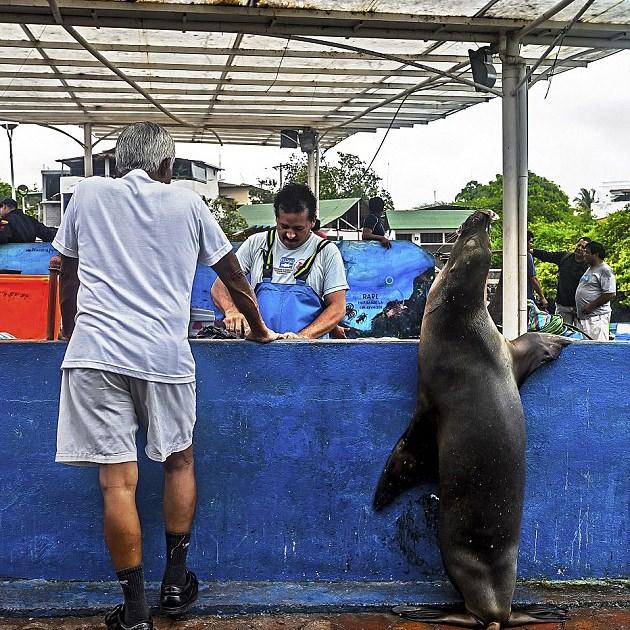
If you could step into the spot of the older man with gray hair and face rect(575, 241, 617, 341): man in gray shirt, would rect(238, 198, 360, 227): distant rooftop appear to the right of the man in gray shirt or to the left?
left

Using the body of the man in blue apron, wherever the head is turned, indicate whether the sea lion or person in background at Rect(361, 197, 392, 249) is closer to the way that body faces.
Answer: the sea lion

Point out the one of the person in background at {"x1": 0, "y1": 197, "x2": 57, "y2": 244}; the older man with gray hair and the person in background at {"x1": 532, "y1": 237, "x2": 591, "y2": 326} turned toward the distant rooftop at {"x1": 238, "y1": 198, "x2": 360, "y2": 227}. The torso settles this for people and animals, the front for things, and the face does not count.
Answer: the older man with gray hair

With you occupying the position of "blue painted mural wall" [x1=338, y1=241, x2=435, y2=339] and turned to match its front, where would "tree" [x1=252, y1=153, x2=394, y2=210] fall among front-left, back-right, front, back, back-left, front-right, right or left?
back

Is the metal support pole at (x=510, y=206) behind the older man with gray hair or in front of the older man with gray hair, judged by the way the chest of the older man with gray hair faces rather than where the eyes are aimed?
in front

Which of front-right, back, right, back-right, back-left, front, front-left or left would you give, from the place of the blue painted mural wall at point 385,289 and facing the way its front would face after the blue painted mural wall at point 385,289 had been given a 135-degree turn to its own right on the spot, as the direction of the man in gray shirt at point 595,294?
right

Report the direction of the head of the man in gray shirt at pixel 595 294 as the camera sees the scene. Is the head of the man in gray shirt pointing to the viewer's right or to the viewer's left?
to the viewer's left

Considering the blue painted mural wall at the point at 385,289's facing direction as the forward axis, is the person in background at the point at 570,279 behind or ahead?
behind

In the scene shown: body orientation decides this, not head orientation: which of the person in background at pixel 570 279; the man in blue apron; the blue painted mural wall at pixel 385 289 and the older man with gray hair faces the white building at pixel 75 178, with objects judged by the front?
the older man with gray hair

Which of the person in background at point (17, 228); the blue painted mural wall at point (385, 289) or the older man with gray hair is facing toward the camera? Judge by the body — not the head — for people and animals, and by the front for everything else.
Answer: the blue painted mural wall
